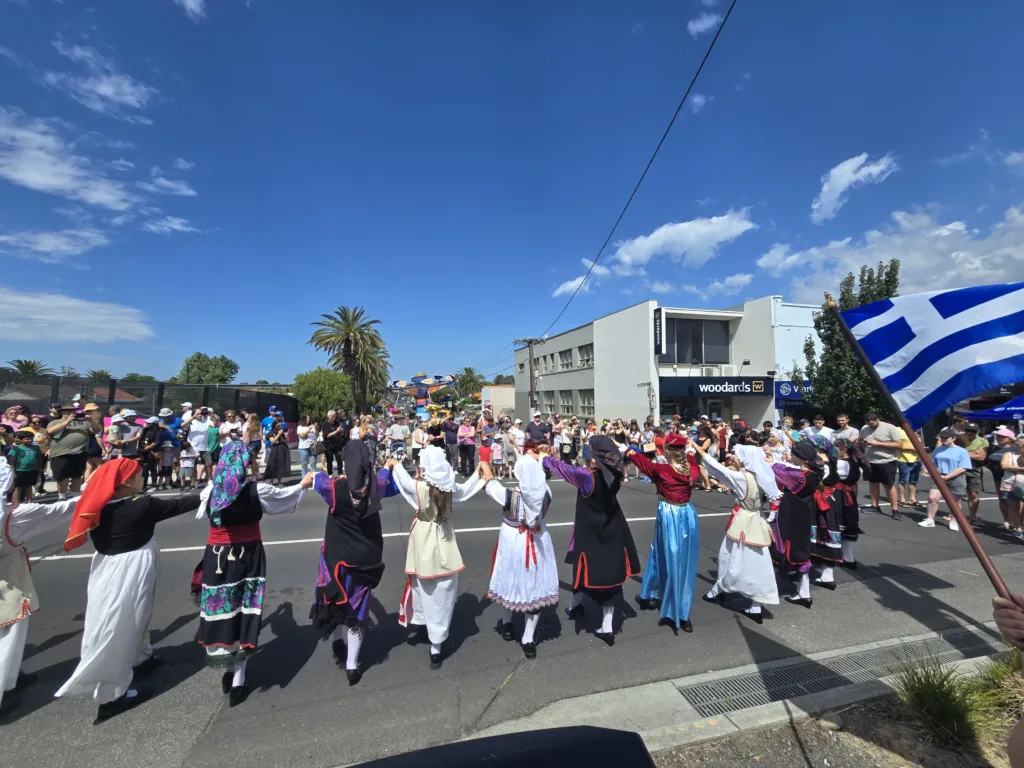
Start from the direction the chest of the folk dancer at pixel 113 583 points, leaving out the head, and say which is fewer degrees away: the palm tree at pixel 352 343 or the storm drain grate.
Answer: the palm tree

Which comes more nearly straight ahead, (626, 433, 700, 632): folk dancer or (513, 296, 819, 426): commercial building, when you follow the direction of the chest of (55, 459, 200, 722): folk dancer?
the commercial building

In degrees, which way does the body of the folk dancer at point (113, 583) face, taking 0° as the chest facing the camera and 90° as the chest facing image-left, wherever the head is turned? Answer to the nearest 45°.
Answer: approximately 225°

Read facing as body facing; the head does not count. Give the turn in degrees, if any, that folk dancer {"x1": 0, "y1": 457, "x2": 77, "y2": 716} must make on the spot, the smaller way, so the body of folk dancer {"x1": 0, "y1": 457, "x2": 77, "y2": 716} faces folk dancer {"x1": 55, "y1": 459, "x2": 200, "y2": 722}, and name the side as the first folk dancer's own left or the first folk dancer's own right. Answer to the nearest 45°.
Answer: approximately 90° to the first folk dancer's own right

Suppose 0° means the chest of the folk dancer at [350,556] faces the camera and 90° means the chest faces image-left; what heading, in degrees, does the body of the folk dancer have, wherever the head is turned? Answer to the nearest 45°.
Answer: approximately 180°

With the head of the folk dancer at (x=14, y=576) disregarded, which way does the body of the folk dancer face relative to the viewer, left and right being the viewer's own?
facing away from the viewer and to the right of the viewer

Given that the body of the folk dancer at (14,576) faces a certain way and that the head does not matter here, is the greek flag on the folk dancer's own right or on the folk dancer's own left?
on the folk dancer's own right
